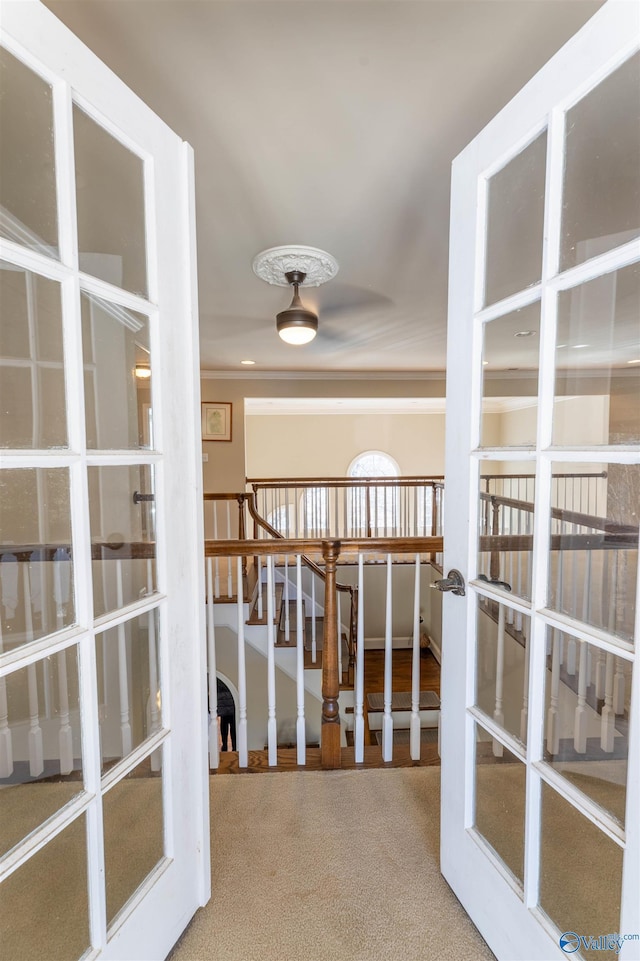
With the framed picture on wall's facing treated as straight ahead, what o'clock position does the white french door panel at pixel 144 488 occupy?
The white french door panel is roughly at 12 o'clock from the framed picture on wall.

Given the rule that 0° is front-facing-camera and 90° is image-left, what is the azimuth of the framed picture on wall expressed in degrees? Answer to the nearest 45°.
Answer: approximately 0°

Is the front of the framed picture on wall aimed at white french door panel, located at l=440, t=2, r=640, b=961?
yes

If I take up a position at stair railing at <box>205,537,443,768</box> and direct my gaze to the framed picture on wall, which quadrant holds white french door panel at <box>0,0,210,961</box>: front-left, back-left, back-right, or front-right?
back-left

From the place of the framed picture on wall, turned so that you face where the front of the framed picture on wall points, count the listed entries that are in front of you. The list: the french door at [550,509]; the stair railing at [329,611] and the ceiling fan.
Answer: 3
